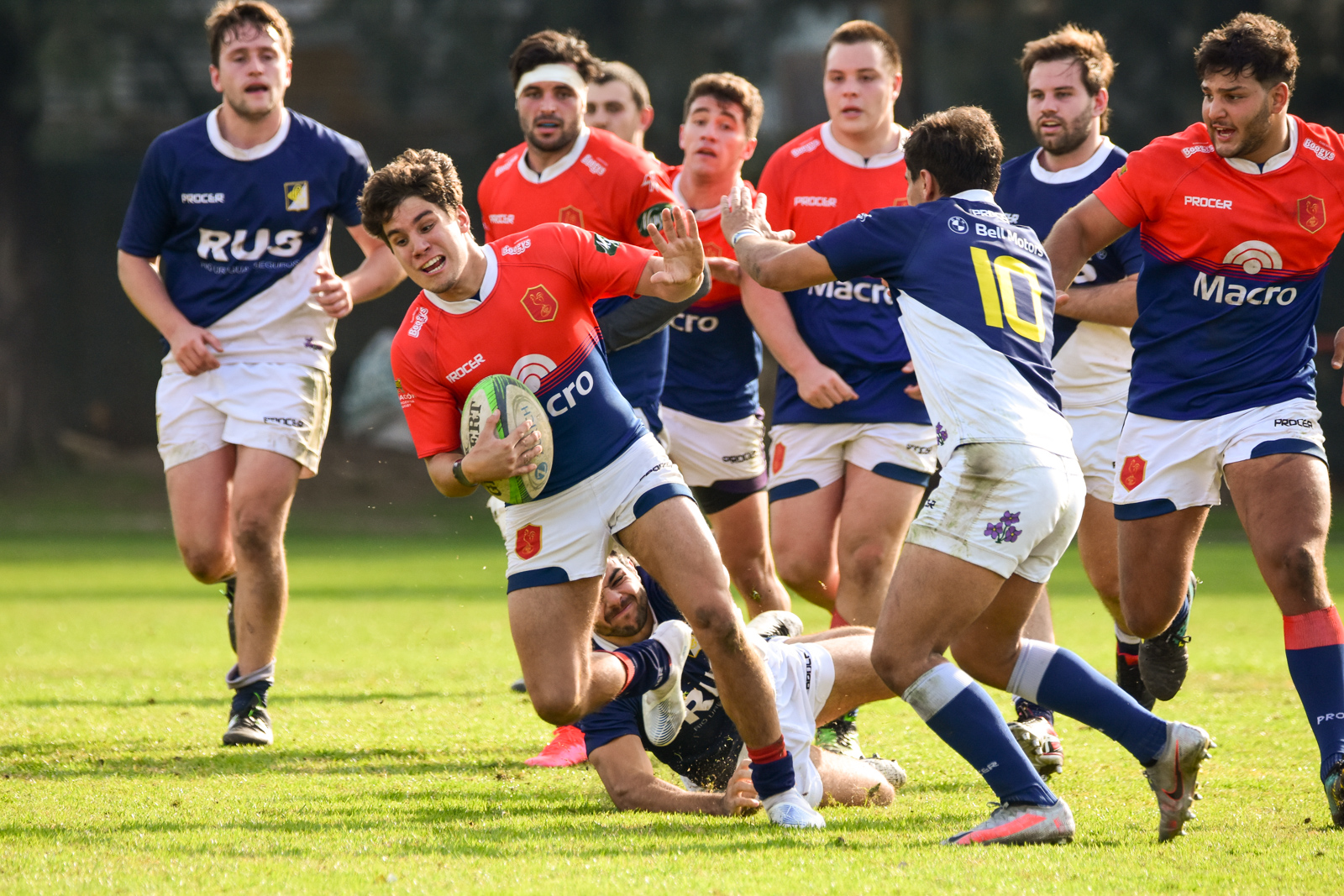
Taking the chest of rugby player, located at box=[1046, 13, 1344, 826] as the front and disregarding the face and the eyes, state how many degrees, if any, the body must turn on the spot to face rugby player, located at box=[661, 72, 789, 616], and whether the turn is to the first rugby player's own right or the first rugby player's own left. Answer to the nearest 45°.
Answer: approximately 135° to the first rugby player's own right

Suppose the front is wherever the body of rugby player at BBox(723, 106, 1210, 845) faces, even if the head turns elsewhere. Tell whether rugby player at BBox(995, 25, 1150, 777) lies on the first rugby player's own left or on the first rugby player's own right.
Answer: on the first rugby player's own right

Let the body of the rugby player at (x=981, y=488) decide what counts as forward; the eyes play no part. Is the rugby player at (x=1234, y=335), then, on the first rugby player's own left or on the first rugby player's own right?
on the first rugby player's own right

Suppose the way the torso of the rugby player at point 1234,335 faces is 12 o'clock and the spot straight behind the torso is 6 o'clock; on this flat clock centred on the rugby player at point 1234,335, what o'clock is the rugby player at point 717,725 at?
the rugby player at point 717,725 is roughly at 2 o'clock from the rugby player at point 1234,335.

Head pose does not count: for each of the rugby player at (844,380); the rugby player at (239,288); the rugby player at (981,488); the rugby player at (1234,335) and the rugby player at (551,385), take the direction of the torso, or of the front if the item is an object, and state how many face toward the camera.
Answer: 4

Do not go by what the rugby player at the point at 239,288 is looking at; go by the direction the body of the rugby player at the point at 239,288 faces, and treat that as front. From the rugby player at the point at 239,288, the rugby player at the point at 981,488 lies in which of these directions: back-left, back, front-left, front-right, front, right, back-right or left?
front-left

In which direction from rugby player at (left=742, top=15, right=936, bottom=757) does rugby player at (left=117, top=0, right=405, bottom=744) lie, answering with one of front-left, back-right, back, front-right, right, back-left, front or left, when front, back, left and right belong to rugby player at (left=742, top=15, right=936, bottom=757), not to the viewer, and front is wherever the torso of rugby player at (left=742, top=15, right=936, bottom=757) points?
right

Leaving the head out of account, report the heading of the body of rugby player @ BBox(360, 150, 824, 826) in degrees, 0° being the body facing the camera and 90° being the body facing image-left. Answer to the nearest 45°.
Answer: approximately 0°

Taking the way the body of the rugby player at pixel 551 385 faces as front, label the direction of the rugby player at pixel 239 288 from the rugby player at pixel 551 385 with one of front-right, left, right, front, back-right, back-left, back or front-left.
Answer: back-right
